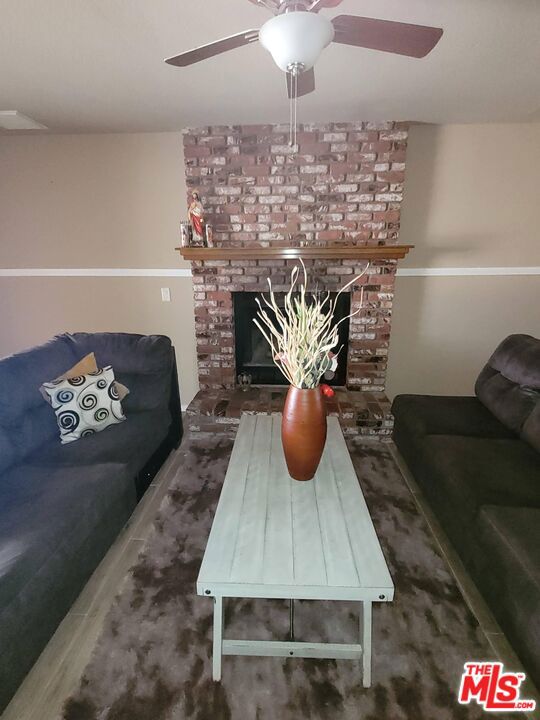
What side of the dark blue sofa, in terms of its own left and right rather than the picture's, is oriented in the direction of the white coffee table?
front

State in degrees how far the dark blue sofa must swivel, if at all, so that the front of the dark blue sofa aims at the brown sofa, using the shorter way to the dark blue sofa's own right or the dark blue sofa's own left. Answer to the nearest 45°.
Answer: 0° — it already faces it

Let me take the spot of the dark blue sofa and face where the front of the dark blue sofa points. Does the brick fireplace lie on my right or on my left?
on my left

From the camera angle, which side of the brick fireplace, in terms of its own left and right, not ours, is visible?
front

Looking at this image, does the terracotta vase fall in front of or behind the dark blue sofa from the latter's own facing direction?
in front

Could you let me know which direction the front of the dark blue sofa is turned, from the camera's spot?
facing the viewer and to the right of the viewer

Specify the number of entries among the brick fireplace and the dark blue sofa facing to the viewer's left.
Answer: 0

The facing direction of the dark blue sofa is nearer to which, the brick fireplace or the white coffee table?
the white coffee table

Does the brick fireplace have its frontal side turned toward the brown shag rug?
yes

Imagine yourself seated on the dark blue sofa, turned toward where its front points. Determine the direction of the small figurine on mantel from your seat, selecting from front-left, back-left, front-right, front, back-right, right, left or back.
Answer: left

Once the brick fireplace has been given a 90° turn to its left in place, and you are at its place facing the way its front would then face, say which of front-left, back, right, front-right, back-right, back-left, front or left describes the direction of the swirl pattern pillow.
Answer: back-right

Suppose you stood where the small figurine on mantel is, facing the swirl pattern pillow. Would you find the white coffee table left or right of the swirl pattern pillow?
left

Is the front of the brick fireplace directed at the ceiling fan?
yes

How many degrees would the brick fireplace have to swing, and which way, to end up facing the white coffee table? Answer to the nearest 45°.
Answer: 0° — it already faces it

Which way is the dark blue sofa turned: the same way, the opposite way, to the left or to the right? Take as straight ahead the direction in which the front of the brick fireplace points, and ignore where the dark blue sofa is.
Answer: to the left
